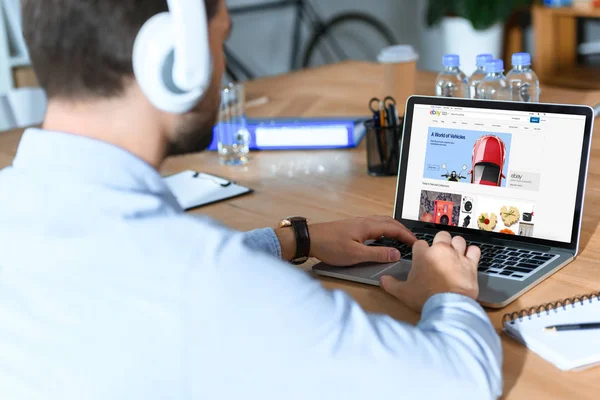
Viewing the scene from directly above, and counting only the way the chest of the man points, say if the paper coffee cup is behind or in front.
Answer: in front

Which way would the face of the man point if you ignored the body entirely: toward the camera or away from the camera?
away from the camera

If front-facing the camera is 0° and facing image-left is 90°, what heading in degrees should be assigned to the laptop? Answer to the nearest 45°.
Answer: approximately 45°

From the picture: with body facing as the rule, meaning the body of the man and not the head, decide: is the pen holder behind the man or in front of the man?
in front

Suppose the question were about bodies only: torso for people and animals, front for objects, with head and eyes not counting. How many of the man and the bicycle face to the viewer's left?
1

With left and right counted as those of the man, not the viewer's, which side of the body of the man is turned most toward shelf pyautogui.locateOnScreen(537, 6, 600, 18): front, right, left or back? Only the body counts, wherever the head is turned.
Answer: front

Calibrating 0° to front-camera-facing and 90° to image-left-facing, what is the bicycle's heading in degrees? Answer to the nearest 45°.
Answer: approximately 90°

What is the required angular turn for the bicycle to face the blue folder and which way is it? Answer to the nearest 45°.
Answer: approximately 90° to its left

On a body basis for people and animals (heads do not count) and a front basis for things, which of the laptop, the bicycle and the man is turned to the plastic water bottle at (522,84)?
the man
